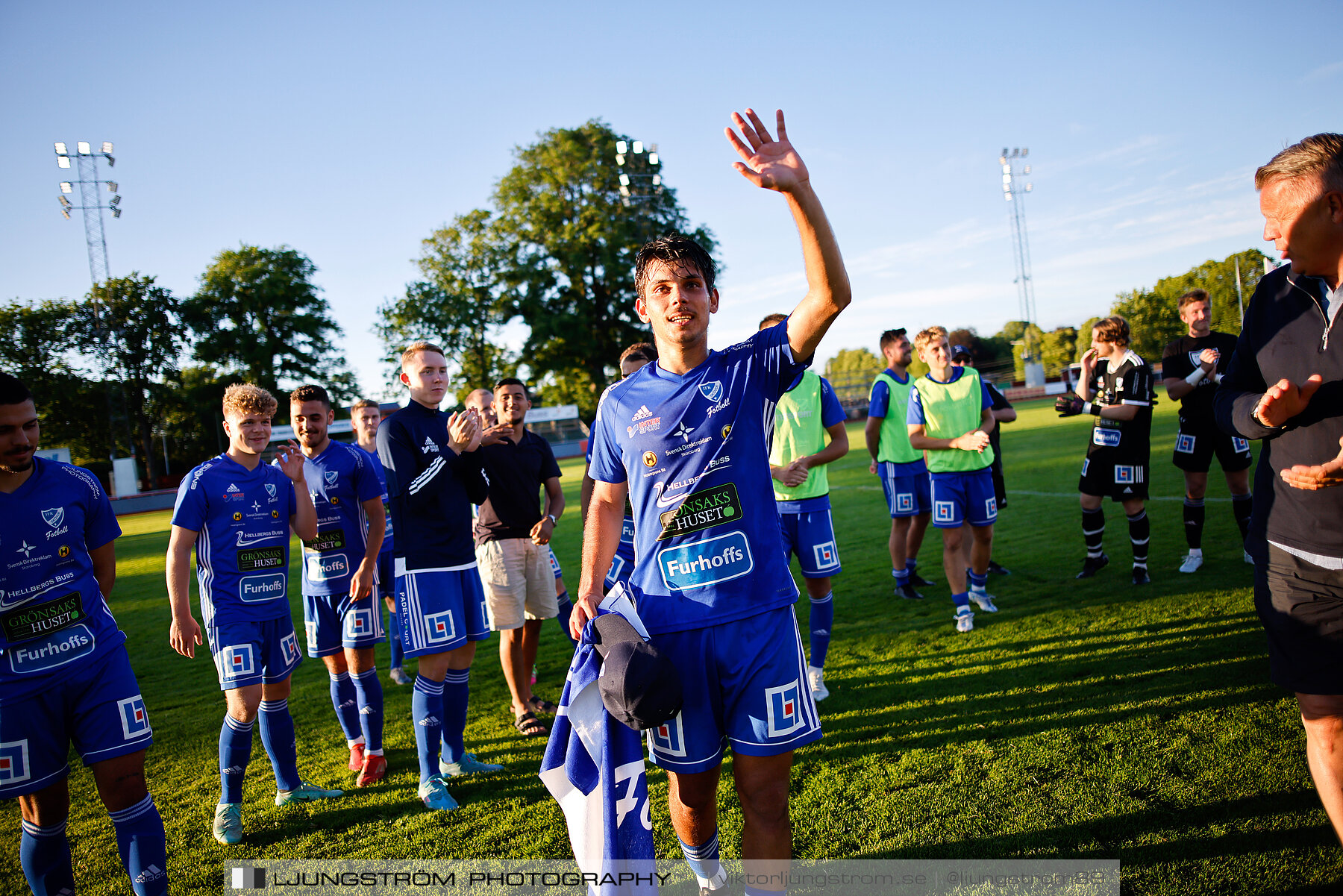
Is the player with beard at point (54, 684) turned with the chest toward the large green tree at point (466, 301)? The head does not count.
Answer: no

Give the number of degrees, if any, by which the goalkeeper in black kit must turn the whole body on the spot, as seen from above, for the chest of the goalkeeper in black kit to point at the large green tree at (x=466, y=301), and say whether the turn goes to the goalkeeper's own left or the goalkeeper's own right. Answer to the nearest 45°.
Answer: approximately 90° to the goalkeeper's own right

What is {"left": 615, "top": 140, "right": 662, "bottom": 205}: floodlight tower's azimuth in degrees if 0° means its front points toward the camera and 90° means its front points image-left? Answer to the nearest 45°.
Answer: approximately 0°

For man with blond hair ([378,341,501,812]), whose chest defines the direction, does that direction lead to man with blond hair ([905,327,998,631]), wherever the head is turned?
no

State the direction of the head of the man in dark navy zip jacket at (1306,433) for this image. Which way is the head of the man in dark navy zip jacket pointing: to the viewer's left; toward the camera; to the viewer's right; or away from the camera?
to the viewer's left

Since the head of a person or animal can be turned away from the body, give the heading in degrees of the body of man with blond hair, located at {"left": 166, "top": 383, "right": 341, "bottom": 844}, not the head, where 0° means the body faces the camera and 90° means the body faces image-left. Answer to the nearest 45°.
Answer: approximately 315°

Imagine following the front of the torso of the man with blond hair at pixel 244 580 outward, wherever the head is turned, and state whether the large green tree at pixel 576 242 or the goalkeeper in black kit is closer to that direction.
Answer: the goalkeeper in black kit

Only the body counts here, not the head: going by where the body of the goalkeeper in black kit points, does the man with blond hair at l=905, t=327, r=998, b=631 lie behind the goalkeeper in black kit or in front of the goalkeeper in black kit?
in front

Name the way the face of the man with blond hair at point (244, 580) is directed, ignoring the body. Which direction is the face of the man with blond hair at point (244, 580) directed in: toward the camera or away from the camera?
toward the camera

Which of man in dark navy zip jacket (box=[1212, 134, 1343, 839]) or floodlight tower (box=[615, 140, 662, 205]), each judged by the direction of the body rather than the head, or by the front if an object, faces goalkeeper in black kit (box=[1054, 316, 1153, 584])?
the floodlight tower

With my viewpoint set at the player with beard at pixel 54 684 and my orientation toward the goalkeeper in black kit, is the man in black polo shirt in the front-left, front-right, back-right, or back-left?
front-left

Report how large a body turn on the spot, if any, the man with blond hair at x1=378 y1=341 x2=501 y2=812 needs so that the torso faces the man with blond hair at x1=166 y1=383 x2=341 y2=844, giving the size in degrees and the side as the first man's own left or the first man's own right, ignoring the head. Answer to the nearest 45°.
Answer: approximately 135° to the first man's own right
